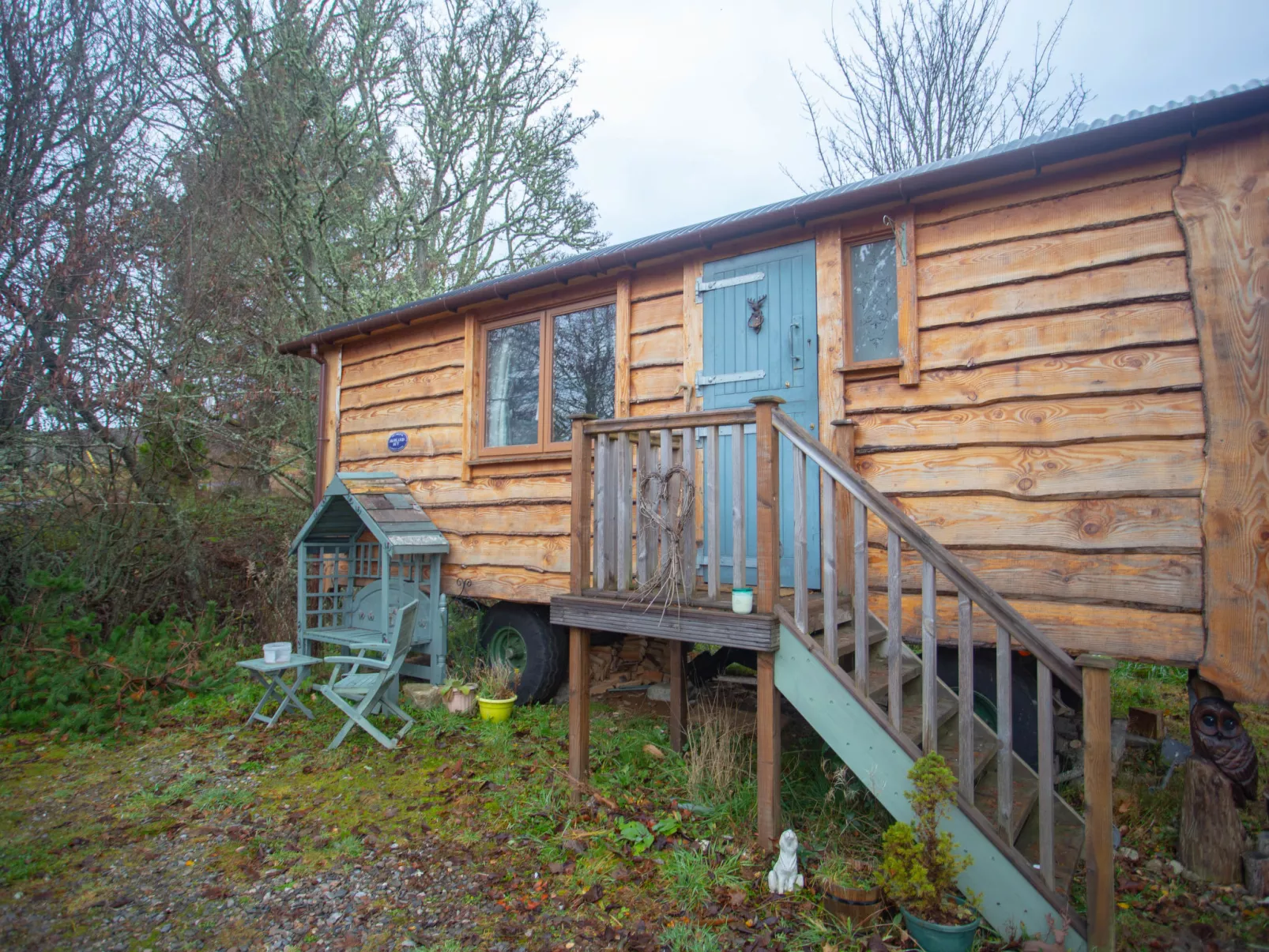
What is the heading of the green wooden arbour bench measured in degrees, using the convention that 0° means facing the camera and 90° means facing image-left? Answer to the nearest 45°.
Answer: approximately 45°

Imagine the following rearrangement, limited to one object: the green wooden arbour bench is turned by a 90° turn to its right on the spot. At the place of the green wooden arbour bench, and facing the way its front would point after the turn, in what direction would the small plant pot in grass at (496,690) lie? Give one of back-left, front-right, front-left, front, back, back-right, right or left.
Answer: back

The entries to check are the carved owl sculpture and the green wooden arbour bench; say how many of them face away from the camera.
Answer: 0

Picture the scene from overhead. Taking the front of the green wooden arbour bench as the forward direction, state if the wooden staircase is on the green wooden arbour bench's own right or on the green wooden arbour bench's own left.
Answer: on the green wooden arbour bench's own left

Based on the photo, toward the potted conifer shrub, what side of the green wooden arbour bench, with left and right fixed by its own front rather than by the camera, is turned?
left

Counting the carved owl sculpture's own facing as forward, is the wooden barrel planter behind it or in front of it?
in front

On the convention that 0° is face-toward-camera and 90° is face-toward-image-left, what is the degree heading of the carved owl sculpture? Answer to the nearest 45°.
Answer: approximately 45°
